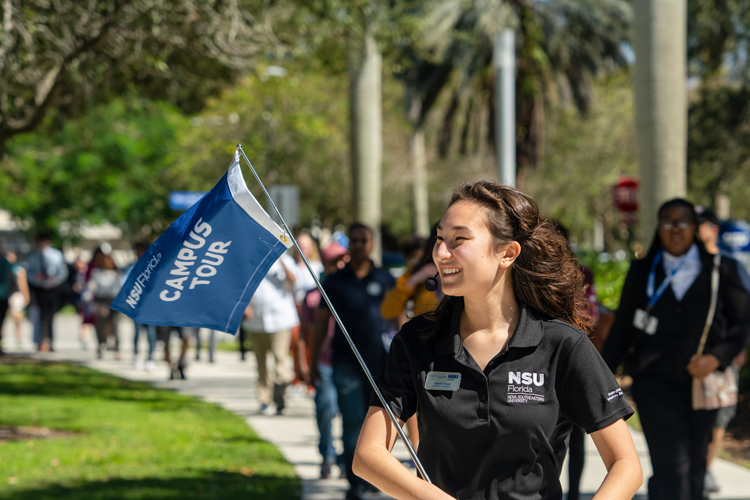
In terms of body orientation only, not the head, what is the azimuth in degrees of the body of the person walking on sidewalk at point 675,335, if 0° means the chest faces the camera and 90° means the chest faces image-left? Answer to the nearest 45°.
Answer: approximately 0°

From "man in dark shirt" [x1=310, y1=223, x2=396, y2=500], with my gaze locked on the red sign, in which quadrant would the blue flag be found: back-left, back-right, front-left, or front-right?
back-right

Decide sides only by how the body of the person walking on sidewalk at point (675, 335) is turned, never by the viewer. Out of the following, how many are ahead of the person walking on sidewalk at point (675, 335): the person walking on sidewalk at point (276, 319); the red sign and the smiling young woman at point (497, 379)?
1

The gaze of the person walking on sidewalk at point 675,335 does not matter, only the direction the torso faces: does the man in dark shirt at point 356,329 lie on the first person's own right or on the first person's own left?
on the first person's own right

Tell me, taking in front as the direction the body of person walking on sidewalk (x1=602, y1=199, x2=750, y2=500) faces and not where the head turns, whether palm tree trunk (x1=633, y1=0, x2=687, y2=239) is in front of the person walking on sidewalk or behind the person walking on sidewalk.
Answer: behind

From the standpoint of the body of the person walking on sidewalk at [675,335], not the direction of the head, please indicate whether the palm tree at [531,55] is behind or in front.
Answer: behind

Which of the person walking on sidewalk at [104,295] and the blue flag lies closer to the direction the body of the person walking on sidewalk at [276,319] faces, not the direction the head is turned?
the blue flag

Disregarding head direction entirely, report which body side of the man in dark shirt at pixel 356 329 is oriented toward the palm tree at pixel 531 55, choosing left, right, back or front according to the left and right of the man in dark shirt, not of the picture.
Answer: back

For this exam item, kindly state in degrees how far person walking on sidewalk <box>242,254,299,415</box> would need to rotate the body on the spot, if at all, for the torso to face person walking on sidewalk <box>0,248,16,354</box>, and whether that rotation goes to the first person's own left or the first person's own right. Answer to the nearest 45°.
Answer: approximately 135° to the first person's own right

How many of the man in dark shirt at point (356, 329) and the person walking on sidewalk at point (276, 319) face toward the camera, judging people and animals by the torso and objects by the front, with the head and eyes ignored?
2
